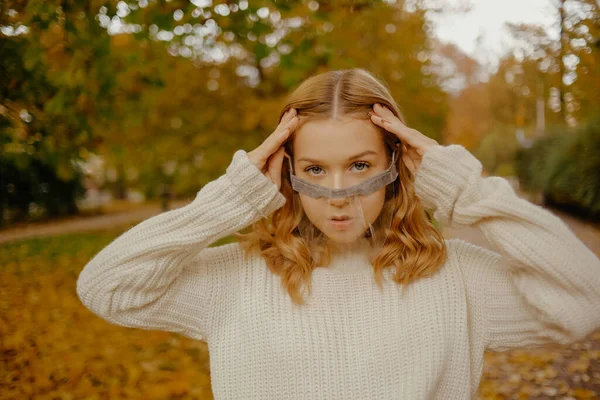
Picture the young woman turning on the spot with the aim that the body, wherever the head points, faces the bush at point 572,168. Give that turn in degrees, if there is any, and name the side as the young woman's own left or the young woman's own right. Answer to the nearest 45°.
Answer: approximately 135° to the young woman's own left

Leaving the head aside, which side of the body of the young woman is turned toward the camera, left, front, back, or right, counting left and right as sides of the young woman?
front
